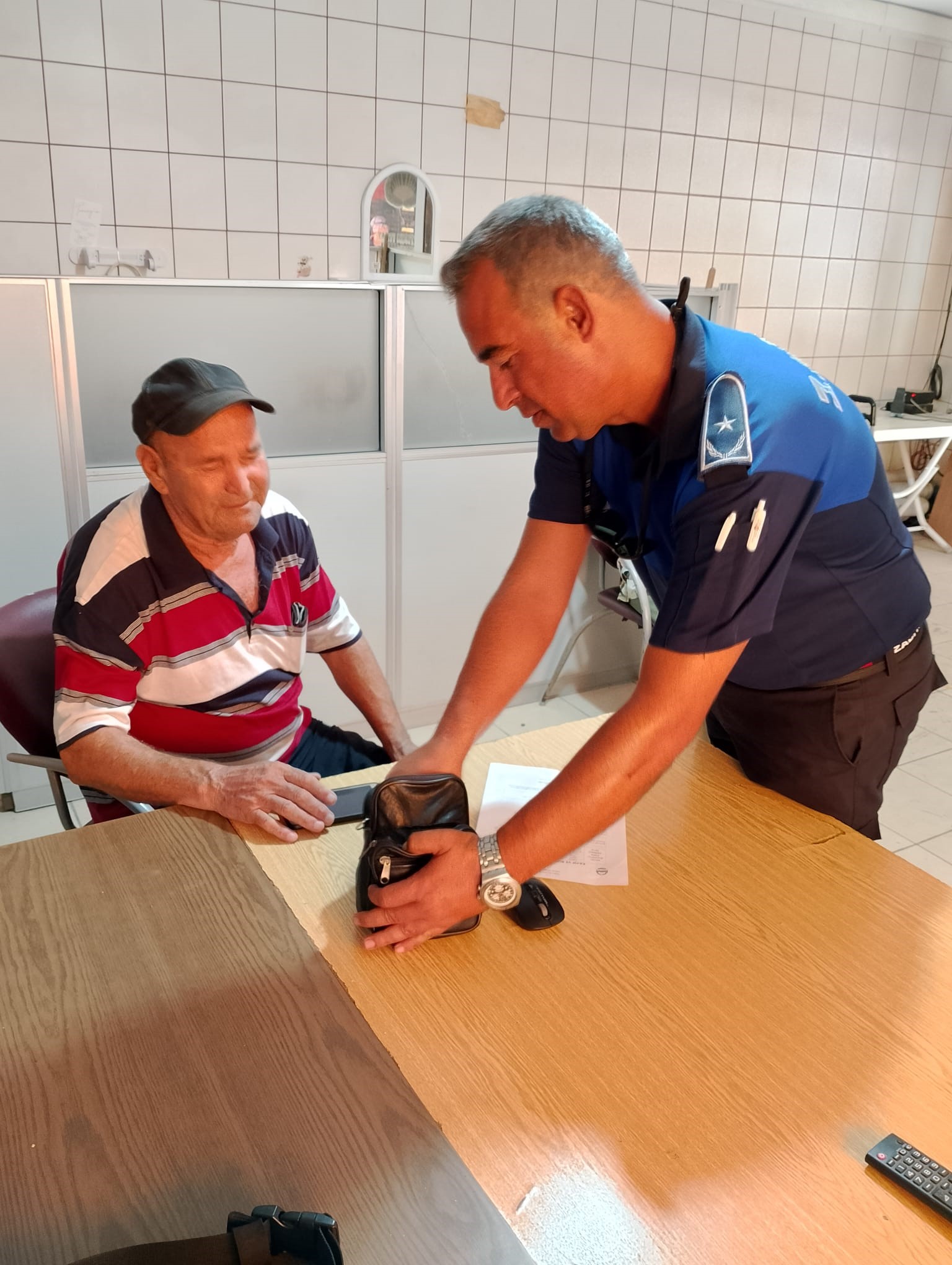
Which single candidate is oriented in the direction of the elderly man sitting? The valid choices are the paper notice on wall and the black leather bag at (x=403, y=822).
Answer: the paper notice on wall

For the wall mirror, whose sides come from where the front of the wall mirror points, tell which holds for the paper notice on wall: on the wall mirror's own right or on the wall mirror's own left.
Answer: on the wall mirror's own right

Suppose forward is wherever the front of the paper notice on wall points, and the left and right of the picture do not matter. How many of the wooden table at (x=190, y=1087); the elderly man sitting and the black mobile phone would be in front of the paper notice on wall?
3

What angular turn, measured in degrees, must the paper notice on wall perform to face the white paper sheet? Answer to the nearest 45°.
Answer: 0° — it already faces it

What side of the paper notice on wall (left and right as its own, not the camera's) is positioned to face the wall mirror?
left

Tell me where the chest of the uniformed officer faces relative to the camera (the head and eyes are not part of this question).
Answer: to the viewer's left

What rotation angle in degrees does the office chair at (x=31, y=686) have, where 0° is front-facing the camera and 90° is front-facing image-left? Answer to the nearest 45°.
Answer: approximately 315°

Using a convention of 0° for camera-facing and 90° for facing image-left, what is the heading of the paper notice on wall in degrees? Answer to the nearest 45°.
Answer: approximately 0°
